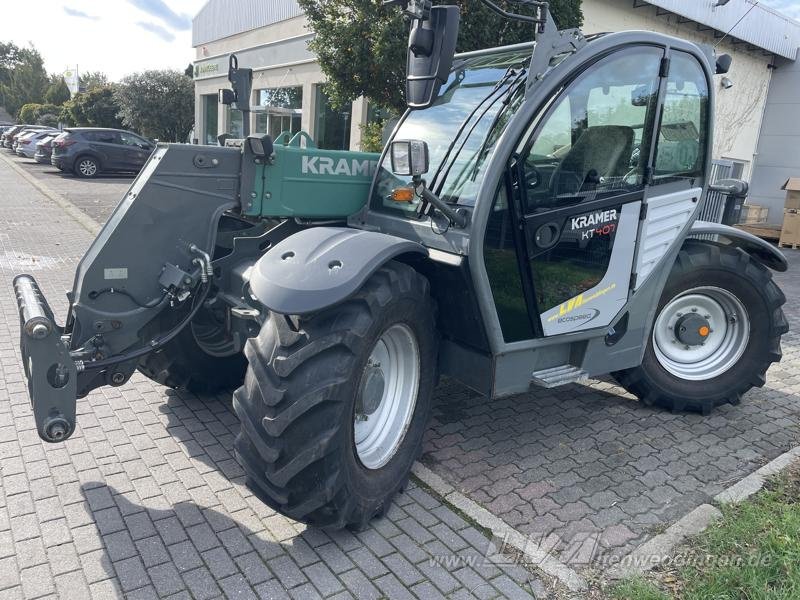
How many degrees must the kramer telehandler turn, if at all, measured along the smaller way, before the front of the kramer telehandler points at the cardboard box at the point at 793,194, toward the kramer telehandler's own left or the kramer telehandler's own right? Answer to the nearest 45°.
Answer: approximately 180°

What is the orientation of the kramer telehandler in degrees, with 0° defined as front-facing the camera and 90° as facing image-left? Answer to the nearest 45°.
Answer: approximately 45°

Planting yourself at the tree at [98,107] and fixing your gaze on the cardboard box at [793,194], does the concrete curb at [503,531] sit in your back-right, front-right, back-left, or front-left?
front-right

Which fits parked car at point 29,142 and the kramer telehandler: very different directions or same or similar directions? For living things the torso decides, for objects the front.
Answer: very different directions

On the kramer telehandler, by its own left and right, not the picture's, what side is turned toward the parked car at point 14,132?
right

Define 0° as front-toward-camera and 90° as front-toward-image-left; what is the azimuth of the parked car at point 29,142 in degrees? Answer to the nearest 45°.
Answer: approximately 225°

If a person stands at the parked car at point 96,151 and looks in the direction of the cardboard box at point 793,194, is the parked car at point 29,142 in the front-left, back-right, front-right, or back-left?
back-left

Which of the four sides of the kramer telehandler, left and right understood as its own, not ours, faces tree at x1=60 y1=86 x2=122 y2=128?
right

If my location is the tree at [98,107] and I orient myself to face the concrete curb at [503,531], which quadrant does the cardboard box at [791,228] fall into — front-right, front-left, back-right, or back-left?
front-left
